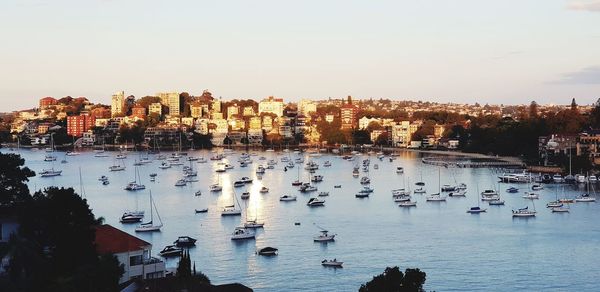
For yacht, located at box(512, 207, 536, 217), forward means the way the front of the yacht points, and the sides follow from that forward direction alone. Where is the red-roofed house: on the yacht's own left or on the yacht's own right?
on the yacht's own right

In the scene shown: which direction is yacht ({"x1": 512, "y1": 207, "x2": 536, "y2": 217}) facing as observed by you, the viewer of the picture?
facing to the right of the viewer

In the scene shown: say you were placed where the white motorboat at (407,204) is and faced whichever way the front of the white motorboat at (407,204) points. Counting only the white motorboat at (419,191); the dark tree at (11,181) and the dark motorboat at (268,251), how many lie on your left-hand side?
1

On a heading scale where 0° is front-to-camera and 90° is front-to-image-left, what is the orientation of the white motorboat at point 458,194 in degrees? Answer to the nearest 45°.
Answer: approximately 270°
